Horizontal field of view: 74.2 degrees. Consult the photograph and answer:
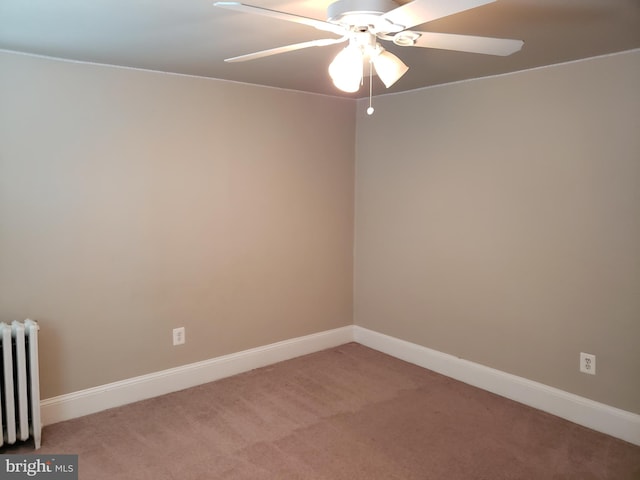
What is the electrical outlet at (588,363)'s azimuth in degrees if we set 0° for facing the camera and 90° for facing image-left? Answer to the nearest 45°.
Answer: approximately 45°

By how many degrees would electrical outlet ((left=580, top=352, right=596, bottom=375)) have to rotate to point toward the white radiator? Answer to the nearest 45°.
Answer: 0° — it already faces it

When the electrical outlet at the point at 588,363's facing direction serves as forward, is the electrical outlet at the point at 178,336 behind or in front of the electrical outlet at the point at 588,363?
in front

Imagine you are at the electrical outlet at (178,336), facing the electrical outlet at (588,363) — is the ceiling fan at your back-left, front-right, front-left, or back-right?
front-right

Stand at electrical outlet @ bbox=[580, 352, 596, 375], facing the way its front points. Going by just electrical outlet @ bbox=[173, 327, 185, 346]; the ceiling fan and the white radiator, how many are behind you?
0

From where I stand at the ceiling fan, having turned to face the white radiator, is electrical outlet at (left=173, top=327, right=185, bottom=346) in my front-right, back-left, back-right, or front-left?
front-right

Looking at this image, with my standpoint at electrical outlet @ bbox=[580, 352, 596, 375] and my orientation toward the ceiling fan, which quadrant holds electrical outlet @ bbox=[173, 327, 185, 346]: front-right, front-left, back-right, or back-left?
front-right
